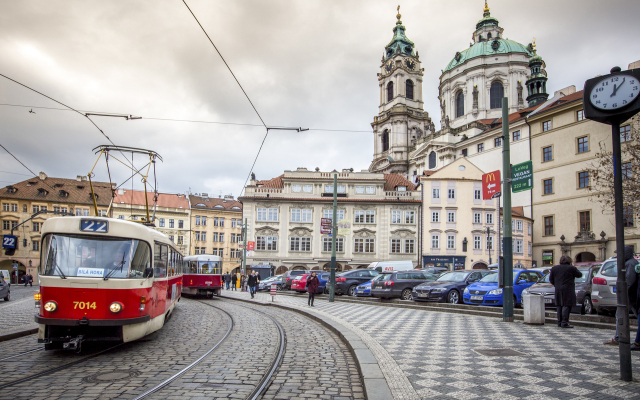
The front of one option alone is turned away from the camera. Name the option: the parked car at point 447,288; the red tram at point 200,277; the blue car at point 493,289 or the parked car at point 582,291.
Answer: the red tram

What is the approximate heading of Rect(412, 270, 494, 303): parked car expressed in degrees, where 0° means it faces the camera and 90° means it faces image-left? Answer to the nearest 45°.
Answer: approximately 45°

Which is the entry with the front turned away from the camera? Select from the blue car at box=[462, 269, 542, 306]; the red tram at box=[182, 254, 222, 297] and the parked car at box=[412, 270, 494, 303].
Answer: the red tram

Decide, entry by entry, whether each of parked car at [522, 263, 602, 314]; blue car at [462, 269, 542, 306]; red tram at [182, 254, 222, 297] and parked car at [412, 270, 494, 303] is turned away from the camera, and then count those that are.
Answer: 1

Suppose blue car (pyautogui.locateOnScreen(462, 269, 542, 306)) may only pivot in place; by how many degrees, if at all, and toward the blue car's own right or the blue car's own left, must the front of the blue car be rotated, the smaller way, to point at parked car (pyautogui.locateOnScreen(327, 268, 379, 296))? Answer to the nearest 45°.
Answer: approximately 90° to the blue car's own right

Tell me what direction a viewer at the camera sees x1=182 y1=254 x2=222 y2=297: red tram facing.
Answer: facing away from the viewer

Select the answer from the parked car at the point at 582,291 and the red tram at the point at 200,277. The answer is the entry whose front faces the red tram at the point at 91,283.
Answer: the parked car

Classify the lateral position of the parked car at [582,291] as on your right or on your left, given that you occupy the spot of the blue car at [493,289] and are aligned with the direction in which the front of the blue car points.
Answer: on your left

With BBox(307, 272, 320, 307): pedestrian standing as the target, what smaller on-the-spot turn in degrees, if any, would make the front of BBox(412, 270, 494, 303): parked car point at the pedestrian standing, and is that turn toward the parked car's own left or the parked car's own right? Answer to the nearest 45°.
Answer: approximately 45° to the parked car's own right

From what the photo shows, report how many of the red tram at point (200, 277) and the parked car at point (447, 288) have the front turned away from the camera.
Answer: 1

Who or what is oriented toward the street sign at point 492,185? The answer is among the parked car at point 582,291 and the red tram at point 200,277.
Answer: the parked car
